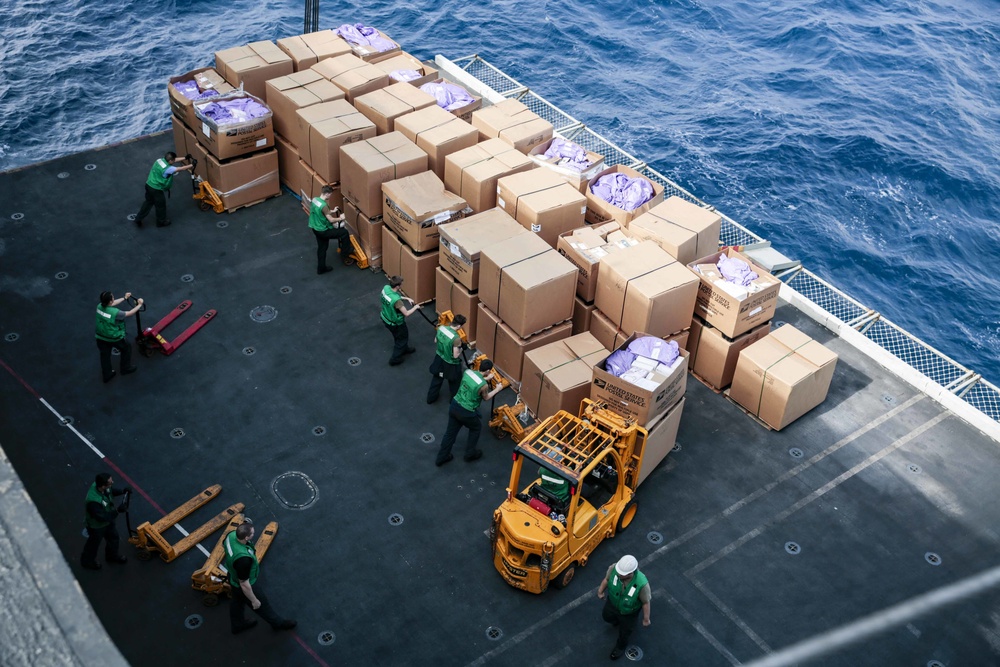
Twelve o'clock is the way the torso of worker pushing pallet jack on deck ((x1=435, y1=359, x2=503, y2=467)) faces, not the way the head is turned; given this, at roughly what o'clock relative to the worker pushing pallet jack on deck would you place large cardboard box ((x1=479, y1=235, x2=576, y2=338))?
The large cardboard box is roughly at 11 o'clock from the worker pushing pallet jack on deck.

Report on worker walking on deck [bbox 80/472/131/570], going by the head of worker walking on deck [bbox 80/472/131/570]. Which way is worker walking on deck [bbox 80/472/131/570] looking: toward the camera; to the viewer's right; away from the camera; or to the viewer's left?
to the viewer's right

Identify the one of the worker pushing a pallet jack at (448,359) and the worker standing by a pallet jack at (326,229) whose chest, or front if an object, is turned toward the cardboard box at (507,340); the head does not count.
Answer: the worker pushing a pallet jack at (448,359)

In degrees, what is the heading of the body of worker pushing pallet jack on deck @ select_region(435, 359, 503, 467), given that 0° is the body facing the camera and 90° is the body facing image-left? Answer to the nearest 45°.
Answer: approximately 225°

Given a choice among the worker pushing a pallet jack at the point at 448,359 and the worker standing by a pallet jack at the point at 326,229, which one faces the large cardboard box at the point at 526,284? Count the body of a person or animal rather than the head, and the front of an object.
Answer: the worker pushing a pallet jack at the point at 448,359

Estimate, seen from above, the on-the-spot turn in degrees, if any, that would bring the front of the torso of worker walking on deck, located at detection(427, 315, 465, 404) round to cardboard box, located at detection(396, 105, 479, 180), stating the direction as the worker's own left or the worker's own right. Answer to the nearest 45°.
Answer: approximately 45° to the worker's own left

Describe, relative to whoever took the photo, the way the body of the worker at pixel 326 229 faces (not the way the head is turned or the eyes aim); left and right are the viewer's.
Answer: facing away from the viewer and to the right of the viewer

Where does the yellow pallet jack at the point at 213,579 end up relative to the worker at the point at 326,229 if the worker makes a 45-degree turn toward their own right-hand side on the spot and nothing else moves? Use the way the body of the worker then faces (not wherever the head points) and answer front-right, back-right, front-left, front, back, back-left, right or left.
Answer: right

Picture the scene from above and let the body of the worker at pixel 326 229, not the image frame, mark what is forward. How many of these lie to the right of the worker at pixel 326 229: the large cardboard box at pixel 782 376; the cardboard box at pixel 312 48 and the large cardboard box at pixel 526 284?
2

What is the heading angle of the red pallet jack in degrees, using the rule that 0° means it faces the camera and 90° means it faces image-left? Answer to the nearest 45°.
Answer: approximately 225°
